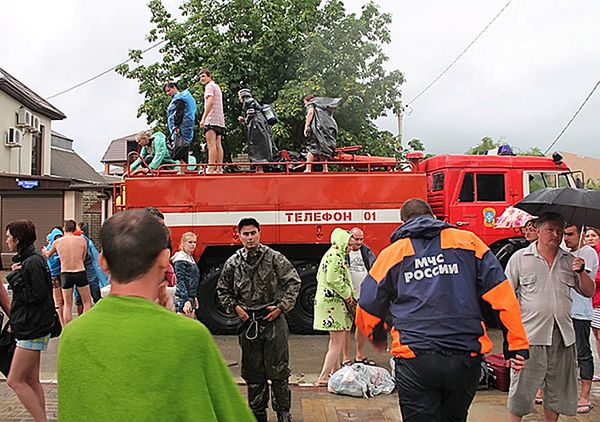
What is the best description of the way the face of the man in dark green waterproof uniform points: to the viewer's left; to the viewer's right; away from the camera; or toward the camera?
toward the camera

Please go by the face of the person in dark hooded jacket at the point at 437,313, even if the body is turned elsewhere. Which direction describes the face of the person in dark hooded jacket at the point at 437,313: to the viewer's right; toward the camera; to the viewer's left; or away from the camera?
away from the camera

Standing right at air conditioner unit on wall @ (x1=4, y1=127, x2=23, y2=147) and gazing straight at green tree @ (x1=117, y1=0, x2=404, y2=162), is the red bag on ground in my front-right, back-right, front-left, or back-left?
front-right

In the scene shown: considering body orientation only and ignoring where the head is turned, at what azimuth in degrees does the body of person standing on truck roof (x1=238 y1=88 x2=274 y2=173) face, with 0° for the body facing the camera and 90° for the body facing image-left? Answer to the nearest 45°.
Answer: approximately 90°

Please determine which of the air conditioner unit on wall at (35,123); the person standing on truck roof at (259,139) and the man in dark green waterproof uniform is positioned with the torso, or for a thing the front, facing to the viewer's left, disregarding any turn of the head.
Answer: the person standing on truck roof

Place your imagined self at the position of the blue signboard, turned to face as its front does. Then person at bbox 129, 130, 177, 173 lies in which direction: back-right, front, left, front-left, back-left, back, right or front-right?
front

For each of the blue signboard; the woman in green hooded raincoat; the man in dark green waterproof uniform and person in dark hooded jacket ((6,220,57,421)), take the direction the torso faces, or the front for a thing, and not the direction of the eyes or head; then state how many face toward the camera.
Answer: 2

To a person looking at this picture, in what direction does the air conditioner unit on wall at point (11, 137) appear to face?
facing the viewer and to the right of the viewer

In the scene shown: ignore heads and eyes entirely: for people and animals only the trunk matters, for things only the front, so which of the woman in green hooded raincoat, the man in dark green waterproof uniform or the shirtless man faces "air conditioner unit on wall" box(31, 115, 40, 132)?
the shirtless man

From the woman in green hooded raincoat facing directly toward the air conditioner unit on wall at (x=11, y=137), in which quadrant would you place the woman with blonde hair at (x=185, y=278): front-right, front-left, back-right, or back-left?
front-left

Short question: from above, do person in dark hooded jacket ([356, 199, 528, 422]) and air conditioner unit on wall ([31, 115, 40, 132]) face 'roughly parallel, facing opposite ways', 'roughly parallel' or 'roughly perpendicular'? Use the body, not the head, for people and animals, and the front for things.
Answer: roughly perpendicular

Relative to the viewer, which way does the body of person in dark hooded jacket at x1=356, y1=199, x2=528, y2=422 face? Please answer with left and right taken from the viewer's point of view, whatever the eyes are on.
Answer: facing away from the viewer

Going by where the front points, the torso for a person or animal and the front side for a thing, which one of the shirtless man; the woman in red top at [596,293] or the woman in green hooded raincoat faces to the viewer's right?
the woman in green hooded raincoat

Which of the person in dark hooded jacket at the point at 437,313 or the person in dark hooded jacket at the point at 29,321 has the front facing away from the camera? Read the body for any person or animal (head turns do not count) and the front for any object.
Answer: the person in dark hooded jacket at the point at 437,313
